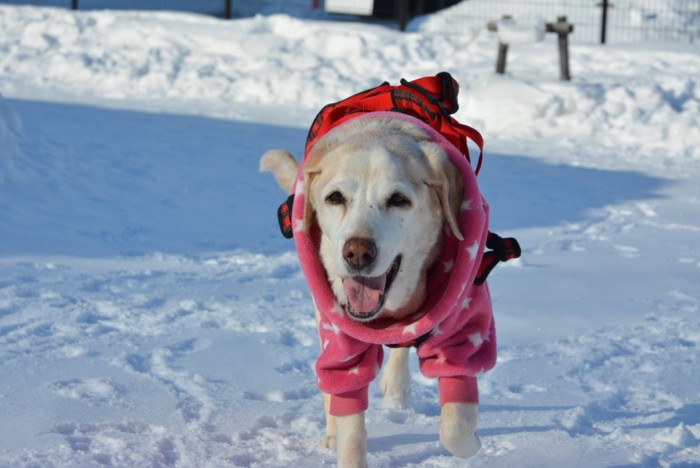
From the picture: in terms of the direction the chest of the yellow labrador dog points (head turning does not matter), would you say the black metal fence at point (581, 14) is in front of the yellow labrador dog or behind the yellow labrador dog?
behind

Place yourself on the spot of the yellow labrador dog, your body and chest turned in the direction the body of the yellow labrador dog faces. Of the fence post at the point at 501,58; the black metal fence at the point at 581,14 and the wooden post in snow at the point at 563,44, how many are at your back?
3

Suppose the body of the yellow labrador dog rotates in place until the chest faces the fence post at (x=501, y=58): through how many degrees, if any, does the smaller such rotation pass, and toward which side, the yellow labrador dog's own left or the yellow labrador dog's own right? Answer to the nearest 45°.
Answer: approximately 180°

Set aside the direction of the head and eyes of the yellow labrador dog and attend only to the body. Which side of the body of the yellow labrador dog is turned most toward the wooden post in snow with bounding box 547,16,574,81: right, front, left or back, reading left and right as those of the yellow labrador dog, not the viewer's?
back

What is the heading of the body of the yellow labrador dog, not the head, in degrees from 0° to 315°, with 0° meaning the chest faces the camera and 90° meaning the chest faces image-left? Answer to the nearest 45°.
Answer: approximately 0°
